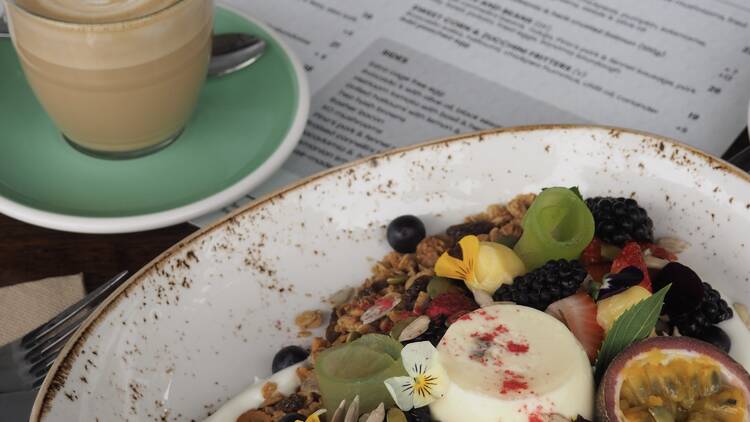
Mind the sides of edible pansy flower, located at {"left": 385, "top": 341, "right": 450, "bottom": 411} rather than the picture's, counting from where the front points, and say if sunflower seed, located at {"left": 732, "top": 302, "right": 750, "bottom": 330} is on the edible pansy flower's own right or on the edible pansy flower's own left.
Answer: on the edible pansy flower's own left

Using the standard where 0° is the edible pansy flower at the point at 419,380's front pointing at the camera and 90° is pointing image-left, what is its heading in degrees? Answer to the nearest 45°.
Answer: approximately 0°

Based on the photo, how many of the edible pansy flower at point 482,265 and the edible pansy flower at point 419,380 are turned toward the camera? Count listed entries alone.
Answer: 2

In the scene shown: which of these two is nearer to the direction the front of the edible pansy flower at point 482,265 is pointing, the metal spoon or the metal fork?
the metal fork

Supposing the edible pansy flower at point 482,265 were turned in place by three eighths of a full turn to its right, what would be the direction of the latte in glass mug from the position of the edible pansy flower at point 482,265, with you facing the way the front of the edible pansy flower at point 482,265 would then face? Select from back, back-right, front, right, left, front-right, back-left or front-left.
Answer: front-left
